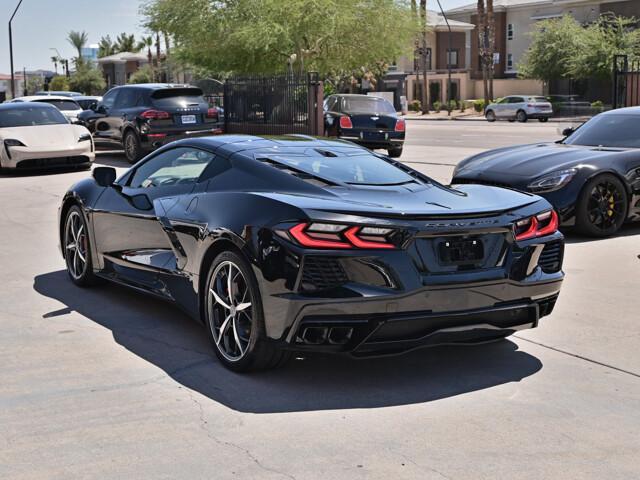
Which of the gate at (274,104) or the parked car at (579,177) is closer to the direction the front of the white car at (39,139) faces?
the parked car

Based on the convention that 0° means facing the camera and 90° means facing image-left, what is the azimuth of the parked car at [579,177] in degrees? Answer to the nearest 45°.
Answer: approximately 45°

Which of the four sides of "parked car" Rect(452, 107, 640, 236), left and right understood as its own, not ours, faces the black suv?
right

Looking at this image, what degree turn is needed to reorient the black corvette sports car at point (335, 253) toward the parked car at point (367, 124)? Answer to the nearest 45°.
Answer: approximately 45° to its right

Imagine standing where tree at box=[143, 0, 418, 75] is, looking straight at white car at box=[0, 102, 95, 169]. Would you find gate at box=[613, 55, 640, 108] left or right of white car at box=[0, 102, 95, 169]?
left

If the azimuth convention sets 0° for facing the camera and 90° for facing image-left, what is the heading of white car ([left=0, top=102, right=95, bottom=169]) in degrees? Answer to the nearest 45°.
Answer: approximately 315°

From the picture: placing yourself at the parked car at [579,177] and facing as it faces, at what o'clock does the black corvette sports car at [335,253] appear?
The black corvette sports car is roughly at 11 o'clock from the parked car.

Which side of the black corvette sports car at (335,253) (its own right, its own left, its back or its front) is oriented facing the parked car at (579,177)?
right

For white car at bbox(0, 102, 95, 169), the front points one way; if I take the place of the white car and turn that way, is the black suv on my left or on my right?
on my left

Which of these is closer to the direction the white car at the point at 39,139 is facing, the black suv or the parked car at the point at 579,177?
the parked car

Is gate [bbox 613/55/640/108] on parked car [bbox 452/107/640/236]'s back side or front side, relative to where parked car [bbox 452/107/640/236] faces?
on the back side

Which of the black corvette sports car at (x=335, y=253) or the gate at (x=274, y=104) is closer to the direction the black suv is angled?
the gate

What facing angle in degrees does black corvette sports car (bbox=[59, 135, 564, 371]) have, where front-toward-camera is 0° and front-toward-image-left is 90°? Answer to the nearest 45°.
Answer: approximately 135°
